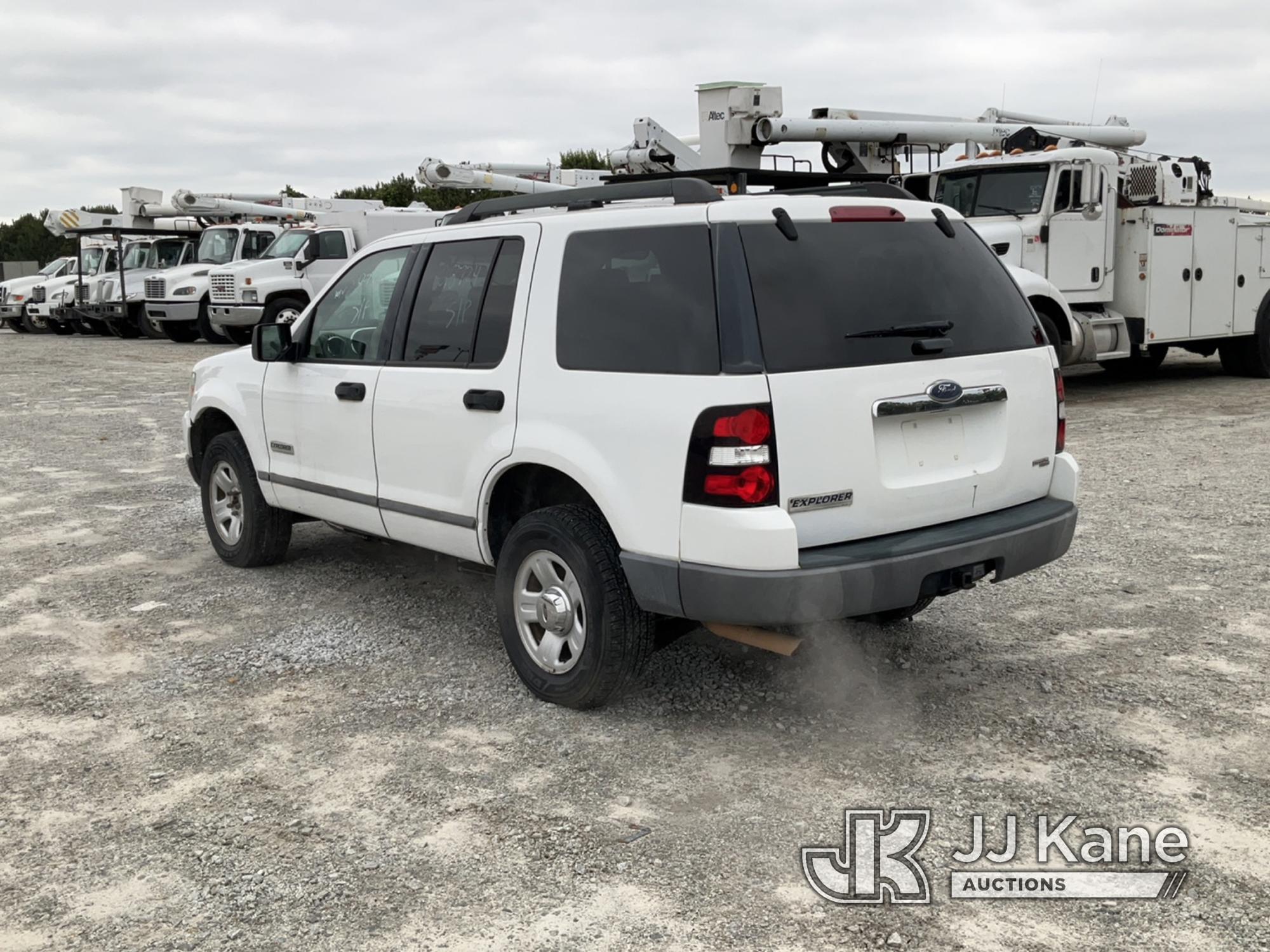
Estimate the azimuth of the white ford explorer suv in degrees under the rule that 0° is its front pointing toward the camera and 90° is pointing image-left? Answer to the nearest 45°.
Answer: approximately 135°

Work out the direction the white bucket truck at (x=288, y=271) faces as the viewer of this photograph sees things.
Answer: facing the viewer and to the left of the viewer

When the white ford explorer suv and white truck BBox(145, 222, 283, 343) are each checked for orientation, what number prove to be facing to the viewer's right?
0

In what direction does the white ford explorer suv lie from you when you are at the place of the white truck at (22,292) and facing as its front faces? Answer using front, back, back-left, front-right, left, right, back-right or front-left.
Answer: front-left

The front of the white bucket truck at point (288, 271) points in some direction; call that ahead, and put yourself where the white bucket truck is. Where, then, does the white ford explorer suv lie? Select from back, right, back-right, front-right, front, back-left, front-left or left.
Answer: front-left

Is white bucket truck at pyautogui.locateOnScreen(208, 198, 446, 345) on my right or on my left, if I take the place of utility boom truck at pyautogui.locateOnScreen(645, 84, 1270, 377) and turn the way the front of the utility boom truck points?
on my right

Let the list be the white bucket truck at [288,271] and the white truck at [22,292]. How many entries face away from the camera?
0

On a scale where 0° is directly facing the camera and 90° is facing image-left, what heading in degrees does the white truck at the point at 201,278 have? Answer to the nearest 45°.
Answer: approximately 45°

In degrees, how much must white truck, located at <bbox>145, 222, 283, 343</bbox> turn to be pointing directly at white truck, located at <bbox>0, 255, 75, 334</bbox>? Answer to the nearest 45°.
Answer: approximately 90° to its right

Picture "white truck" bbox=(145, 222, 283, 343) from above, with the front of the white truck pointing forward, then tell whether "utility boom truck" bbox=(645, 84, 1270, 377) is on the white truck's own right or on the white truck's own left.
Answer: on the white truck's own left
